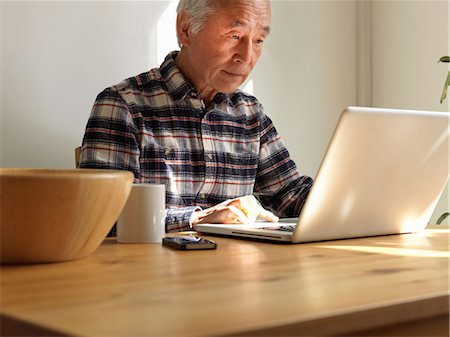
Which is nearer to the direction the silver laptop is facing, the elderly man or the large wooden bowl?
the elderly man

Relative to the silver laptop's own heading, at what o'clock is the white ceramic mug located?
The white ceramic mug is roughly at 10 o'clock from the silver laptop.

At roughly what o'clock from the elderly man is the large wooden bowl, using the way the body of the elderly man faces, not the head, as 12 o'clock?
The large wooden bowl is roughly at 2 o'clock from the elderly man.

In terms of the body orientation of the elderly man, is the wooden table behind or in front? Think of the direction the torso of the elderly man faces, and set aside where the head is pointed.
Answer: in front

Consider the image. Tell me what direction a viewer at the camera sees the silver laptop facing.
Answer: facing away from the viewer and to the left of the viewer

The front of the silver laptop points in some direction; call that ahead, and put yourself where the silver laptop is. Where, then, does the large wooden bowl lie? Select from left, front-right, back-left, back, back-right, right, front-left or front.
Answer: left

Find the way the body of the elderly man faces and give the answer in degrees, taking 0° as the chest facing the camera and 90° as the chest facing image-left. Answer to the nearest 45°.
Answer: approximately 315°

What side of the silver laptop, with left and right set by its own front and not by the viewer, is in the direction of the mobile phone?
left

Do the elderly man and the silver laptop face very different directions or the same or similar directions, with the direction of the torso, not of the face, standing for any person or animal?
very different directions

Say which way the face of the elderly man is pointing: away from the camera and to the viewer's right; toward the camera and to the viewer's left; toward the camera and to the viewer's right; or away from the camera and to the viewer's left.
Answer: toward the camera and to the viewer's right
